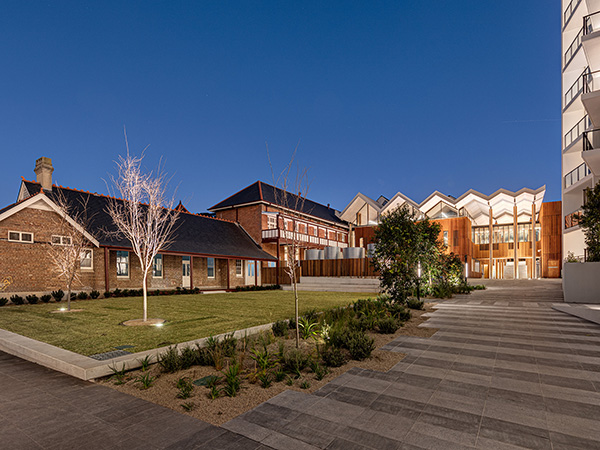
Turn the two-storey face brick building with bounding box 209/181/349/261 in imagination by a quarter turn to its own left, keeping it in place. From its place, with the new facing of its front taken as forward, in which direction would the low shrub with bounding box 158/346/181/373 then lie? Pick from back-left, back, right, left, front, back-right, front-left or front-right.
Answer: back-right

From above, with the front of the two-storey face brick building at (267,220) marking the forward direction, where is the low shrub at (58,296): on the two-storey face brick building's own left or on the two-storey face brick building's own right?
on the two-storey face brick building's own right

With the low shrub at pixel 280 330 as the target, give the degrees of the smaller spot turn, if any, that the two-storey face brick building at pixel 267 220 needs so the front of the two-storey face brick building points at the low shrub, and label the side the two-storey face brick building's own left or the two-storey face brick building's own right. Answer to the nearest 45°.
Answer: approximately 45° to the two-storey face brick building's own right

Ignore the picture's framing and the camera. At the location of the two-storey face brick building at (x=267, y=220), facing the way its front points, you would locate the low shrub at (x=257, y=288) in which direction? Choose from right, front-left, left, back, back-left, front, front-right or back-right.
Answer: front-right

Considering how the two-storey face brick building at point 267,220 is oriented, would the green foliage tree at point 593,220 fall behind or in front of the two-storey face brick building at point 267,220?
in front

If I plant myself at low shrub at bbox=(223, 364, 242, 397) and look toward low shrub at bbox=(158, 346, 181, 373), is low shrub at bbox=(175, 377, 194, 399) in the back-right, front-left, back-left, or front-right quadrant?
front-left

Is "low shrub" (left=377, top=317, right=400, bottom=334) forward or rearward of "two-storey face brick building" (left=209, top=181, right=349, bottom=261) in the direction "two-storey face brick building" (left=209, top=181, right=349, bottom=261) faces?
forward

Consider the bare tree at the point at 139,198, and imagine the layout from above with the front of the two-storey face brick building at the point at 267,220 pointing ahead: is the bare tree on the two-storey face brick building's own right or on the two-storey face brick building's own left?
on the two-storey face brick building's own right

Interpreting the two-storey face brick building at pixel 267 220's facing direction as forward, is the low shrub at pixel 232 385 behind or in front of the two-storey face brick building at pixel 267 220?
in front

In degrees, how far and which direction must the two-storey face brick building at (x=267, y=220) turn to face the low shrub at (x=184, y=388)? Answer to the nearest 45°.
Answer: approximately 45° to its right

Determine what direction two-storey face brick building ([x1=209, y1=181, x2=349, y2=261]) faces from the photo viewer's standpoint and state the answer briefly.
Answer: facing the viewer and to the right of the viewer
